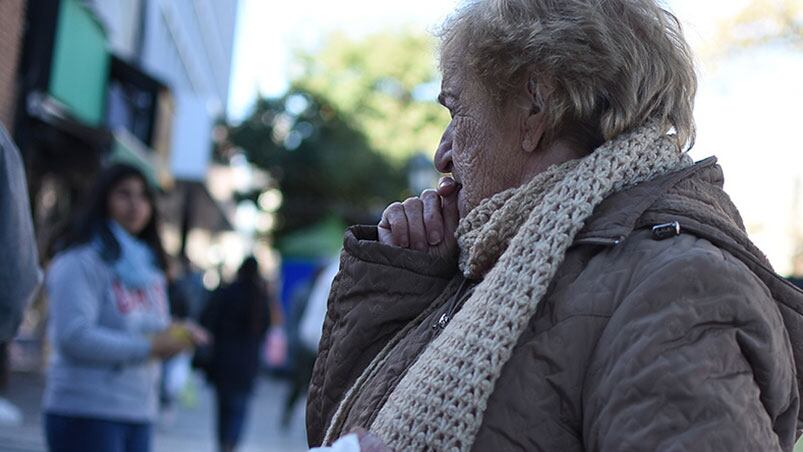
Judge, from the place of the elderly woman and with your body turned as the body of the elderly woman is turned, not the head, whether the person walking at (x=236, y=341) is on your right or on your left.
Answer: on your right

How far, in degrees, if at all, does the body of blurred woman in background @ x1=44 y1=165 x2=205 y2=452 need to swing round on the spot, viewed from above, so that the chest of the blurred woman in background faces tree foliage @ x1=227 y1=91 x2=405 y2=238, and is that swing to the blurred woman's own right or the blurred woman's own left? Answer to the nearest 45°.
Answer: approximately 135° to the blurred woman's own left

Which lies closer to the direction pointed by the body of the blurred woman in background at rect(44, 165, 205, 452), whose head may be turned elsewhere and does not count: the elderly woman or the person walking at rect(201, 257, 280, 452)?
the elderly woman

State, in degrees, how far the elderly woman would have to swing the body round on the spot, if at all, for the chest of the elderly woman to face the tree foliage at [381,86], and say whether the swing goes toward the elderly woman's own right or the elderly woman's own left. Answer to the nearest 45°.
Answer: approximately 90° to the elderly woman's own right

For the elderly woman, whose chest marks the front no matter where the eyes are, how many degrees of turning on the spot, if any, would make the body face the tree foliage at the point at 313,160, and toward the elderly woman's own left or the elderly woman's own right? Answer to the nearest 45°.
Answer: approximately 90° to the elderly woman's own right

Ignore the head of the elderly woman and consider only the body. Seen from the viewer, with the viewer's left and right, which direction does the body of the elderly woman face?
facing to the left of the viewer

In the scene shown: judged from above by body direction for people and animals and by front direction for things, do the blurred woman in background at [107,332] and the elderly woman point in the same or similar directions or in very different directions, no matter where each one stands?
very different directions

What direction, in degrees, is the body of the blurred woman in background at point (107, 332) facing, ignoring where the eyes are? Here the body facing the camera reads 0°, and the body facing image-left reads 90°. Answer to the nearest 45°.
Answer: approximately 315°

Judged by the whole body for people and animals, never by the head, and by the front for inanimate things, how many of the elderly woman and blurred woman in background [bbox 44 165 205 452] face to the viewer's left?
1

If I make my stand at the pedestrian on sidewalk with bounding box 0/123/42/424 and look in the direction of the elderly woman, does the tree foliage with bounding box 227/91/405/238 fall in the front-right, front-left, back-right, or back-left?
back-left

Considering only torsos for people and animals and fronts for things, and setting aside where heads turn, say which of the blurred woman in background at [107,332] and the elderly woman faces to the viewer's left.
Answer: the elderly woman

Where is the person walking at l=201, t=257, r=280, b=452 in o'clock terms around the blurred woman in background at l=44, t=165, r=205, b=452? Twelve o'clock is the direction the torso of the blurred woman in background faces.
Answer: The person walking is roughly at 8 o'clock from the blurred woman in background.

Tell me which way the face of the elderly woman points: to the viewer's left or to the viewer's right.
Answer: to the viewer's left
